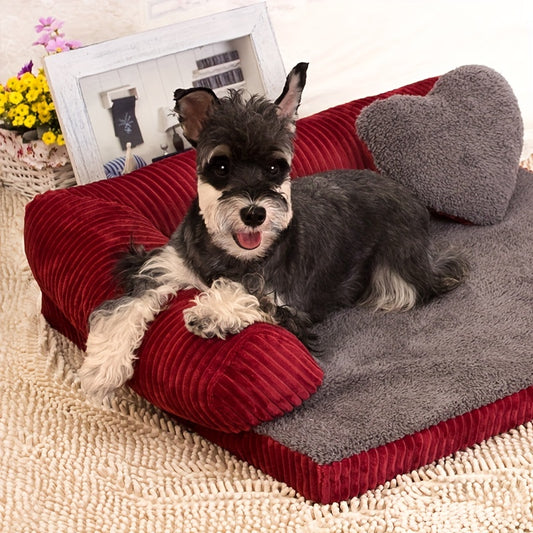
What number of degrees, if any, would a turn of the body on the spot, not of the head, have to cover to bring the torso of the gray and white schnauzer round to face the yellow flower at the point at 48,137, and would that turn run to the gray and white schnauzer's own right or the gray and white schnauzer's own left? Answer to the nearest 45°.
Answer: approximately 90° to the gray and white schnauzer's own right

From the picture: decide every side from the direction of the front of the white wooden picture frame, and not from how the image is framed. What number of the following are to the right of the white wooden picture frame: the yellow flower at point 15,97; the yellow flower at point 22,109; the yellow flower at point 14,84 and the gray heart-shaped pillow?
3

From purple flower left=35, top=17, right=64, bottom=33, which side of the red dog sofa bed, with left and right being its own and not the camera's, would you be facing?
back

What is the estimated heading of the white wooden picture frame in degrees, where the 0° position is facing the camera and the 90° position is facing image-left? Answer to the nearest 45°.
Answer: approximately 0°

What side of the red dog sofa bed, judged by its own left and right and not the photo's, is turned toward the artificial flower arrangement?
back

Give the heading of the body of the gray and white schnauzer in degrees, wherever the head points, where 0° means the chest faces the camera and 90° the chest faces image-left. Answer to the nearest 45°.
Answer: approximately 45°

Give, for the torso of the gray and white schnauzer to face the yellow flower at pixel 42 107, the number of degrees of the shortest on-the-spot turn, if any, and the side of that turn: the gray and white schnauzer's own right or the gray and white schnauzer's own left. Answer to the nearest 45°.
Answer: approximately 90° to the gray and white schnauzer's own right

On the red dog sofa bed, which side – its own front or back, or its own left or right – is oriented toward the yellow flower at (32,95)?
back

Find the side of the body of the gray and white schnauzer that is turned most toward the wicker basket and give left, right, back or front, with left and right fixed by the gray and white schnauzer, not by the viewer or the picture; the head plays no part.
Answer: right

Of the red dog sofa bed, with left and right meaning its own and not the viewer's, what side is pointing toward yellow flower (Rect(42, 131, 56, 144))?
back

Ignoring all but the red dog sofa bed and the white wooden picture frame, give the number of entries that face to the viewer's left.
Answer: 0

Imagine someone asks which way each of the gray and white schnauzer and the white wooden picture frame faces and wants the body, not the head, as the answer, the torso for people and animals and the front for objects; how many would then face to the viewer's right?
0

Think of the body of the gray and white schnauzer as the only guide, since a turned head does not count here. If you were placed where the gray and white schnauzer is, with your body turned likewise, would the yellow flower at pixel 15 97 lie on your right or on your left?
on your right
